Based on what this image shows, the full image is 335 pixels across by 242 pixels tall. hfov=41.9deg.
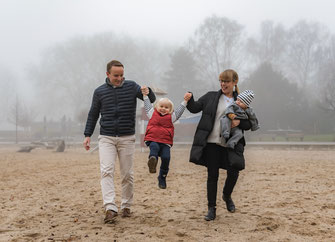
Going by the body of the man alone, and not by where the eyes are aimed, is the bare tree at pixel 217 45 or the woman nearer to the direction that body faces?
the woman

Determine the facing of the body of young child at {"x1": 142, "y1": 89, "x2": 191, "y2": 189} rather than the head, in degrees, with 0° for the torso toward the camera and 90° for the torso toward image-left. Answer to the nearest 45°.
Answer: approximately 0°

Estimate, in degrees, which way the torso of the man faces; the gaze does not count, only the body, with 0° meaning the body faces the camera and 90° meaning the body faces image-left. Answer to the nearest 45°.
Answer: approximately 0°

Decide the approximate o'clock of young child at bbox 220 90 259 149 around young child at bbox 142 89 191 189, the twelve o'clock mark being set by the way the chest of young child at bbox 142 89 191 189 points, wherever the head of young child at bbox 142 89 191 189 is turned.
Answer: young child at bbox 220 90 259 149 is roughly at 10 o'clock from young child at bbox 142 89 191 189.

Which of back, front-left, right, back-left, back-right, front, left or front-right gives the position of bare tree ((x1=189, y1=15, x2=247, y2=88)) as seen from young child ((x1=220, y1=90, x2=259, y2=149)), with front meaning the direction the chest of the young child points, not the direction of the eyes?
back-right

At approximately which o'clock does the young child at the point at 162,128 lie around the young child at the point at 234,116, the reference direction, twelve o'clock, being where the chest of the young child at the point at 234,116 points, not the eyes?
the young child at the point at 162,128 is roughly at 2 o'clock from the young child at the point at 234,116.

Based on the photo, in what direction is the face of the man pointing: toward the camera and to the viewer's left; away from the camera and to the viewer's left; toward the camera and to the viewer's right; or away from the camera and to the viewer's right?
toward the camera and to the viewer's right

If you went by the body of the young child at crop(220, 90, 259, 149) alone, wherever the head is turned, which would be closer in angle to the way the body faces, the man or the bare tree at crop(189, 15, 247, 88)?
the man

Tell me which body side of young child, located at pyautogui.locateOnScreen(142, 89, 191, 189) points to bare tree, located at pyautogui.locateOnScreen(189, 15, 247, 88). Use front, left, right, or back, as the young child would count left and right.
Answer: back
